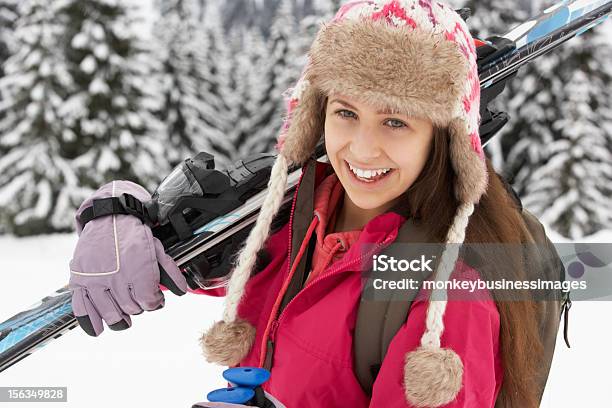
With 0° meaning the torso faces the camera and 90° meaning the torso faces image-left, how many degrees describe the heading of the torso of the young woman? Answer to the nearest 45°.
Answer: approximately 45°

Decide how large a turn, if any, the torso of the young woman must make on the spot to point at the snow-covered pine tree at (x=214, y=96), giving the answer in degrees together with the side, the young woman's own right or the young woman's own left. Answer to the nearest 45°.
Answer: approximately 135° to the young woman's own right

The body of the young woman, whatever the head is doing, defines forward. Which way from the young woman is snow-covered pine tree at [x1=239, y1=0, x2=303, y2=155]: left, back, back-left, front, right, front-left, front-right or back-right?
back-right

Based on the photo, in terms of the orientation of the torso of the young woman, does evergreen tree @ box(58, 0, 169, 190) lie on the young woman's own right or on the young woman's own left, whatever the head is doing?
on the young woman's own right

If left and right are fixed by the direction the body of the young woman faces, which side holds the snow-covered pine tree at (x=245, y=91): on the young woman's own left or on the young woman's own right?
on the young woman's own right

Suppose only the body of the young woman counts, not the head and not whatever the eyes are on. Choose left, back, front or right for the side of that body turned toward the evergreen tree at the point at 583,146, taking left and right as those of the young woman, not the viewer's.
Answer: back
